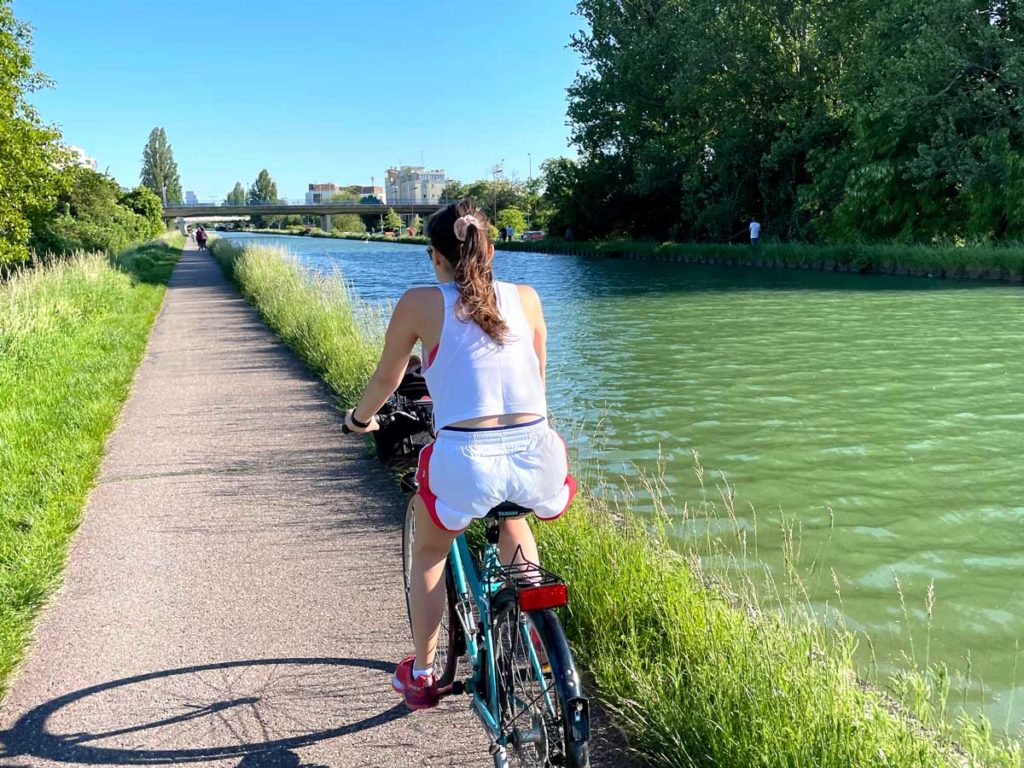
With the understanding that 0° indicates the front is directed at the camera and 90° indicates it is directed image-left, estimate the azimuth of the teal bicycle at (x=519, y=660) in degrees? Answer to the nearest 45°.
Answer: approximately 135°

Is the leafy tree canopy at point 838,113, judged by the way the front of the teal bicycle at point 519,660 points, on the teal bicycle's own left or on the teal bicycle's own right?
on the teal bicycle's own right

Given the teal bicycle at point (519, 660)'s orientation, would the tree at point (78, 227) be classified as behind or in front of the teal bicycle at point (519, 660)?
in front

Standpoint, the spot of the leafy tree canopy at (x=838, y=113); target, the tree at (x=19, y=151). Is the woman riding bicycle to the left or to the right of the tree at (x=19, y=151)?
left
